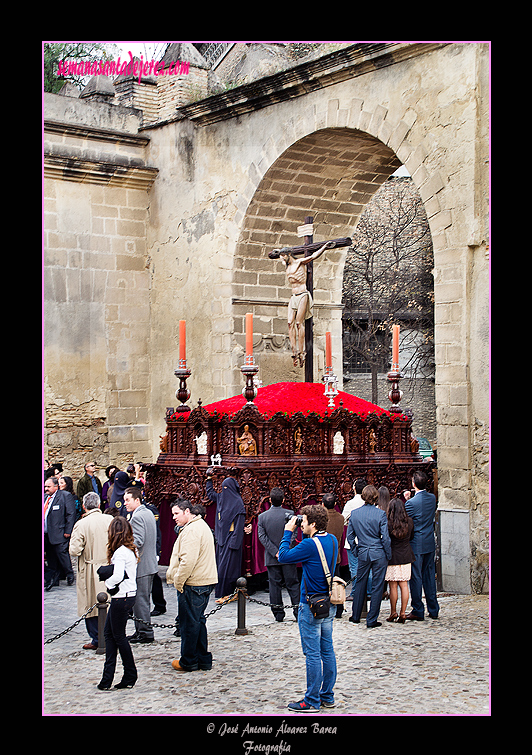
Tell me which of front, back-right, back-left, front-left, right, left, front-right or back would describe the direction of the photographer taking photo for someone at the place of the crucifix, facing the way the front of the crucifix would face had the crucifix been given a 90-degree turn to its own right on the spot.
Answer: back-left

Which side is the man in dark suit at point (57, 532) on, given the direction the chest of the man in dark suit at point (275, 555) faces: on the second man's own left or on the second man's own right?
on the second man's own left

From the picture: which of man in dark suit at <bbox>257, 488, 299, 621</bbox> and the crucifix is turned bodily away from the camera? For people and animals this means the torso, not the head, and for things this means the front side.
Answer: the man in dark suit

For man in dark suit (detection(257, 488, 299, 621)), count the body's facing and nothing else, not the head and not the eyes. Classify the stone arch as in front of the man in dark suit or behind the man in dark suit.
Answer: in front

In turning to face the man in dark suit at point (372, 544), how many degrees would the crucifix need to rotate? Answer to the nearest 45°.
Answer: approximately 45° to its left

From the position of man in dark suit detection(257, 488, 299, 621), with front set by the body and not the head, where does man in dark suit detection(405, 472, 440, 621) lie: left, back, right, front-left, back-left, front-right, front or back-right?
right

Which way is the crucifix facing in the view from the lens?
facing the viewer and to the left of the viewer

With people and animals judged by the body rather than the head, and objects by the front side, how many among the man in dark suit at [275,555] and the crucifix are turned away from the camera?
1

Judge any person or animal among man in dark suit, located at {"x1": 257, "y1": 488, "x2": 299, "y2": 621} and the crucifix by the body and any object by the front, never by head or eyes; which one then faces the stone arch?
the man in dark suit

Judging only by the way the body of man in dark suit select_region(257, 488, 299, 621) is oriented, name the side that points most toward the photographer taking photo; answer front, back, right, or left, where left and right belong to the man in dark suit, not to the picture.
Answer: back

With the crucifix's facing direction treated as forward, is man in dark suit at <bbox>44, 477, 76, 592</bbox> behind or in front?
in front

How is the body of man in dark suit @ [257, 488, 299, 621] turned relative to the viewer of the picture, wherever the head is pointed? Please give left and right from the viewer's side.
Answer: facing away from the viewer

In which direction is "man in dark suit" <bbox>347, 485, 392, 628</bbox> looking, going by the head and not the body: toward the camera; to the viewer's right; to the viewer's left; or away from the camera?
away from the camera

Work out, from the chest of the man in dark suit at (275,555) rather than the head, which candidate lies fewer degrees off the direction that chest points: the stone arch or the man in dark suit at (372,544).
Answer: the stone arch

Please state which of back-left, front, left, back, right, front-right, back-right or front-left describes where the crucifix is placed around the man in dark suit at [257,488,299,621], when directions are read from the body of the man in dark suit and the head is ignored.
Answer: front
